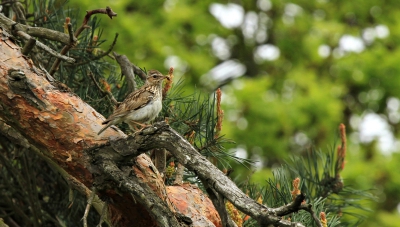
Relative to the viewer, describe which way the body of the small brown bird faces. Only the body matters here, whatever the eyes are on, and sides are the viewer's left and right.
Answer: facing to the right of the viewer
